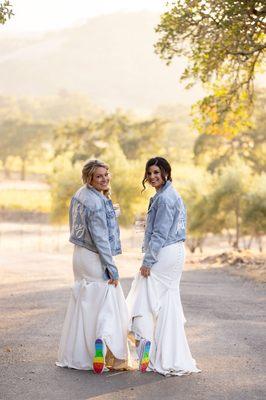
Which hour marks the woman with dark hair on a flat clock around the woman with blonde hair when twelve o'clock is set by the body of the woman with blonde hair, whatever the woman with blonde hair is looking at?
The woman with dark hair is roughly at 2 o'clock from the woman with blonde hair.

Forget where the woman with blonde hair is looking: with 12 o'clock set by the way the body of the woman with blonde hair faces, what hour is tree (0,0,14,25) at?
The tree is roughly at 10 o'clock from the woman with blonde hair.

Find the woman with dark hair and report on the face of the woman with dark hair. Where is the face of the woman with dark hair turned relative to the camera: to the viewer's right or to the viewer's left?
to the viewer's left

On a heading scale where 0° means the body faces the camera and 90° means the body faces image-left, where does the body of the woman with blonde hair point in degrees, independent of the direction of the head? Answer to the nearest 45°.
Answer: approximately 225°
